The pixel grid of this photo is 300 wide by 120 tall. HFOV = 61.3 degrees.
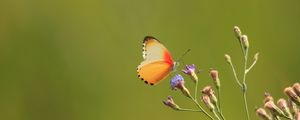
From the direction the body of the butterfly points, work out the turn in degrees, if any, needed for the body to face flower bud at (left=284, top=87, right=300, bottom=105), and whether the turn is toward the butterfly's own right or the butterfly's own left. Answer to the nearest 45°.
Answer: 0° — it already faces it

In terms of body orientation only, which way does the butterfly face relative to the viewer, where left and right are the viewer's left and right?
facing to the right of the viewer
